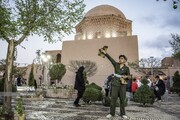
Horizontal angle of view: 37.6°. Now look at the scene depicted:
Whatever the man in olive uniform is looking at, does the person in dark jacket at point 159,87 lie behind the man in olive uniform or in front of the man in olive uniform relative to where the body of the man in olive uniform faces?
behind

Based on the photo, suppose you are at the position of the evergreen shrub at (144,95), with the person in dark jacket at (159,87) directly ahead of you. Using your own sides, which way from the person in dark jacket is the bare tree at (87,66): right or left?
left

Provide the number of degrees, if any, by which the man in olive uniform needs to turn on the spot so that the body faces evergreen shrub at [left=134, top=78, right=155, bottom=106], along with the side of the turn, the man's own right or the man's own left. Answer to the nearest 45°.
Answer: approximately 180°

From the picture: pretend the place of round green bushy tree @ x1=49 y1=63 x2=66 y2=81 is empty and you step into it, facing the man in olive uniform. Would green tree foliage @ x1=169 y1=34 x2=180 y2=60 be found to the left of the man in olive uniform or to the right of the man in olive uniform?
left

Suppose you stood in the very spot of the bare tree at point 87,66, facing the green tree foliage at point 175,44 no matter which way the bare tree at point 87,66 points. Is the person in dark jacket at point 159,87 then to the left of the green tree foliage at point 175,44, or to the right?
right
